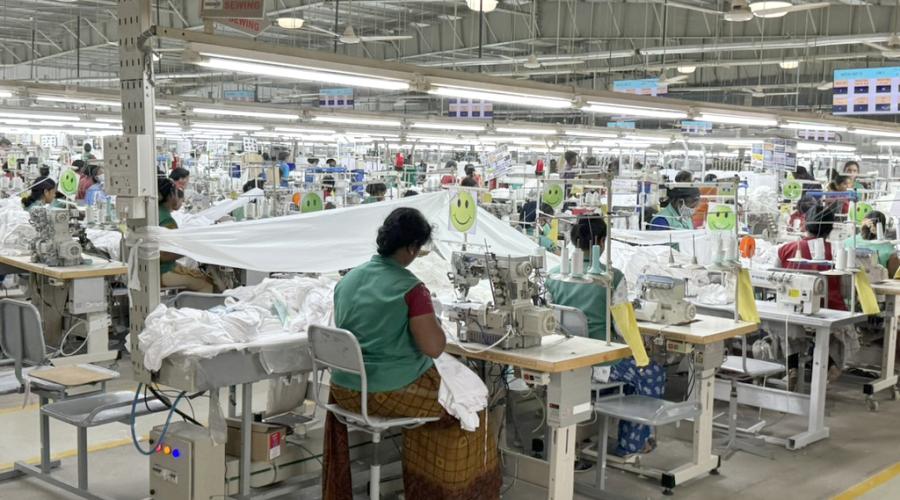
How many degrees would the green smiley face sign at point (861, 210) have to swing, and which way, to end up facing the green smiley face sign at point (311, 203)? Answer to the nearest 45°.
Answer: approximately 90° to its right

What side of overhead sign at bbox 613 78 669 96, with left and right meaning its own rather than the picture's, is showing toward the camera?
front

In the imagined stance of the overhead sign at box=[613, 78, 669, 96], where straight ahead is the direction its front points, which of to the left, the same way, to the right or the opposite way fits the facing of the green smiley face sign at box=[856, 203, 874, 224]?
the same way

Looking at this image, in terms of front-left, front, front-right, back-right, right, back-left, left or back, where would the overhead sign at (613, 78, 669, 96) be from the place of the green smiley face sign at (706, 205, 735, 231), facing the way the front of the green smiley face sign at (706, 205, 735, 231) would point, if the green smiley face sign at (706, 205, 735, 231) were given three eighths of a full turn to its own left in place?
front-left

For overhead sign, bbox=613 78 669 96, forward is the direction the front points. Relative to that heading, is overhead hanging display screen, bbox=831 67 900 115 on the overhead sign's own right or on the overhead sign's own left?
on the overhead sign's own left

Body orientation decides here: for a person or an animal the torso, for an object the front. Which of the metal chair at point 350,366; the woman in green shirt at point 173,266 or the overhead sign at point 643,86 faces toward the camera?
the overhead sign

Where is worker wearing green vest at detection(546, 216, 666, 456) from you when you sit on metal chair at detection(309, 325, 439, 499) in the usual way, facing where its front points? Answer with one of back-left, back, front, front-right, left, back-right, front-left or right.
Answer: front

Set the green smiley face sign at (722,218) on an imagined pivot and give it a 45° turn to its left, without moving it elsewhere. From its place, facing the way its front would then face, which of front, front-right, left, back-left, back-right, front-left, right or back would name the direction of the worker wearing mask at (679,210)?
back-left

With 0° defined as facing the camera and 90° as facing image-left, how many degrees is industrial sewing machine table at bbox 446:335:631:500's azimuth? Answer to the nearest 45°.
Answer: approximately 45°

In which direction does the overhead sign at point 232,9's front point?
toward the camera

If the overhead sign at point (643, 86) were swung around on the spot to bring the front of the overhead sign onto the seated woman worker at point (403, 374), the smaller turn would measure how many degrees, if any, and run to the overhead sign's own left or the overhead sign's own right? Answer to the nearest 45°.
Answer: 0° — it already faces them

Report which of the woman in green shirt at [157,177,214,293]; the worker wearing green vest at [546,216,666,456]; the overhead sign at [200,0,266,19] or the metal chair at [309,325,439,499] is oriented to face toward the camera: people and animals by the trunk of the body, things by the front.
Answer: the overhead sign

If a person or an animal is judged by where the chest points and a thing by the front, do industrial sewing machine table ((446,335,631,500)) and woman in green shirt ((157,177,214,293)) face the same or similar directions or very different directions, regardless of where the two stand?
very different directions

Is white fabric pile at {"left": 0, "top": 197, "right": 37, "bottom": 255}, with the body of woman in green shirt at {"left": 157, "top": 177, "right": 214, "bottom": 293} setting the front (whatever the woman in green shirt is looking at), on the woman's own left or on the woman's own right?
on the woman's own left

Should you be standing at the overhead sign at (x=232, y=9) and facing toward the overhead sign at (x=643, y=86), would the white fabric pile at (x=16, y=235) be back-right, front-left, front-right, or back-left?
front-left

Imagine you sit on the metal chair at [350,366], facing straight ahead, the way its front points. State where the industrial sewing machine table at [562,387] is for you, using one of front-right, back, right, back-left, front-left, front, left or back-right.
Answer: front-right

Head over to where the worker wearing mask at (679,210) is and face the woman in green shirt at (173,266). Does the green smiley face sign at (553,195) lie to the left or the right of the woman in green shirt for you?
right

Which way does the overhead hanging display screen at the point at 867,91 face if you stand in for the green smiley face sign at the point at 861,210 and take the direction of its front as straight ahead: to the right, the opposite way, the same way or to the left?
the same way
